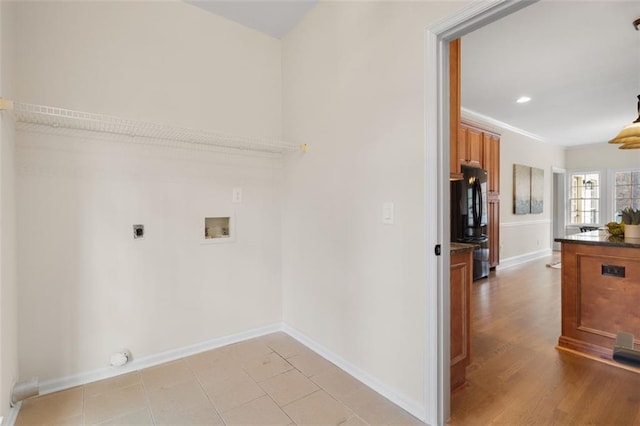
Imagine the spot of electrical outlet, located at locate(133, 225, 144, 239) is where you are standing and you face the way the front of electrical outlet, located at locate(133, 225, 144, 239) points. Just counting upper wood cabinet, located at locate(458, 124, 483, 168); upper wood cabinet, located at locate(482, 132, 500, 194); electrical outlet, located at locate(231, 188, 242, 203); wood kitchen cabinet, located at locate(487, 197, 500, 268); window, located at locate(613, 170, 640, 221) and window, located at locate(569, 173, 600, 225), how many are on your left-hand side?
6

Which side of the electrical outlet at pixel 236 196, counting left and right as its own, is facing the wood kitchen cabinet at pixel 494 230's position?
left

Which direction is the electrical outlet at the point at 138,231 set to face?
toward the camera

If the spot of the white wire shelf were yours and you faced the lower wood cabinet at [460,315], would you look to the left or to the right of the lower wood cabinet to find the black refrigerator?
left

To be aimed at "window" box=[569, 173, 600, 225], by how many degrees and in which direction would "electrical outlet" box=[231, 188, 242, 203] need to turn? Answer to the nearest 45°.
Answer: approximately 90° to its left

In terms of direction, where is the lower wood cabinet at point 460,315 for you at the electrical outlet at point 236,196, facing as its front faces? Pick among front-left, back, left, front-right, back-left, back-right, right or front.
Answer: front-left

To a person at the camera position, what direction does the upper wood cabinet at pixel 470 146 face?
facing the viewer and to the right of the viewer

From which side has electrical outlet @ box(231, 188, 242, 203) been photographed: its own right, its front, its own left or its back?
front

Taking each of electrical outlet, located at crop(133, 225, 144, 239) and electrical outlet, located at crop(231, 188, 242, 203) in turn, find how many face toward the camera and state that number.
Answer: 2

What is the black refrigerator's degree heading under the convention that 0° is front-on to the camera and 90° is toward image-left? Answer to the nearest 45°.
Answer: approximately 315°
